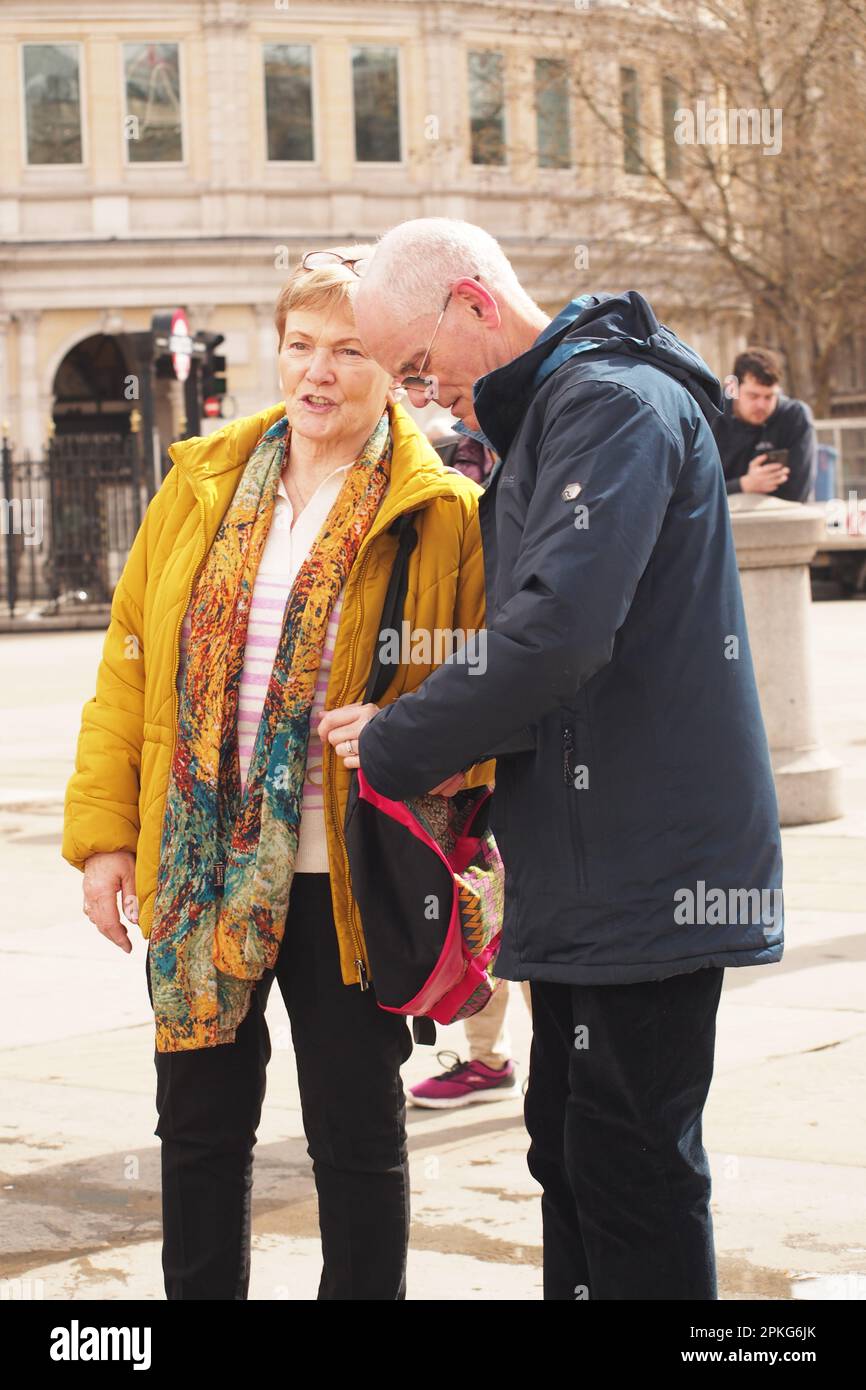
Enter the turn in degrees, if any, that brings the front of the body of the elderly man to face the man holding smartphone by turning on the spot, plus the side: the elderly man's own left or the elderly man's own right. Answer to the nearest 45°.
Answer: approximately 90° to the elderly man's own right

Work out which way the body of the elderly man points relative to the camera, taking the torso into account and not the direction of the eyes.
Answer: to the viewer's left

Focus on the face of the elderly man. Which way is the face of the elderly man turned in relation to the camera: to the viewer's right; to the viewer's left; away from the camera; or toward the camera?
to the viewer's left

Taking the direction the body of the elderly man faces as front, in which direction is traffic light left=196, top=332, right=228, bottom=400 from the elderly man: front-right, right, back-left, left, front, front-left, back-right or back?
right

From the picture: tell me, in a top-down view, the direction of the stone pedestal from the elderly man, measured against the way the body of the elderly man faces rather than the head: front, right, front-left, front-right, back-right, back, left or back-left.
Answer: right

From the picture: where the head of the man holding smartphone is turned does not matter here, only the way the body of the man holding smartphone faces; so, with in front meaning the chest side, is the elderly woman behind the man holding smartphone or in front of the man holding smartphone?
in front
